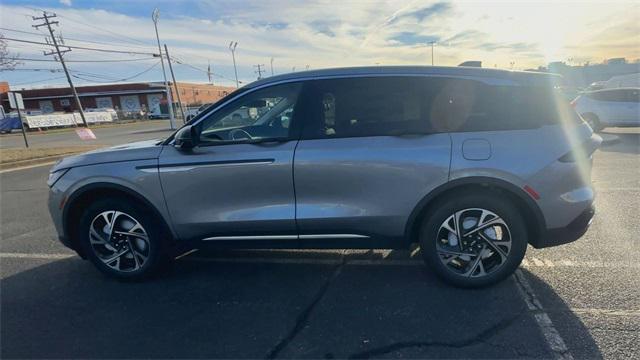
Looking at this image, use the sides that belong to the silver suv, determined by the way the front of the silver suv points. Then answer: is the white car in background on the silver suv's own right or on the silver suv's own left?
on the silver suv's own right

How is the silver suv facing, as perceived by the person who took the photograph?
facing to the left of the viewer
